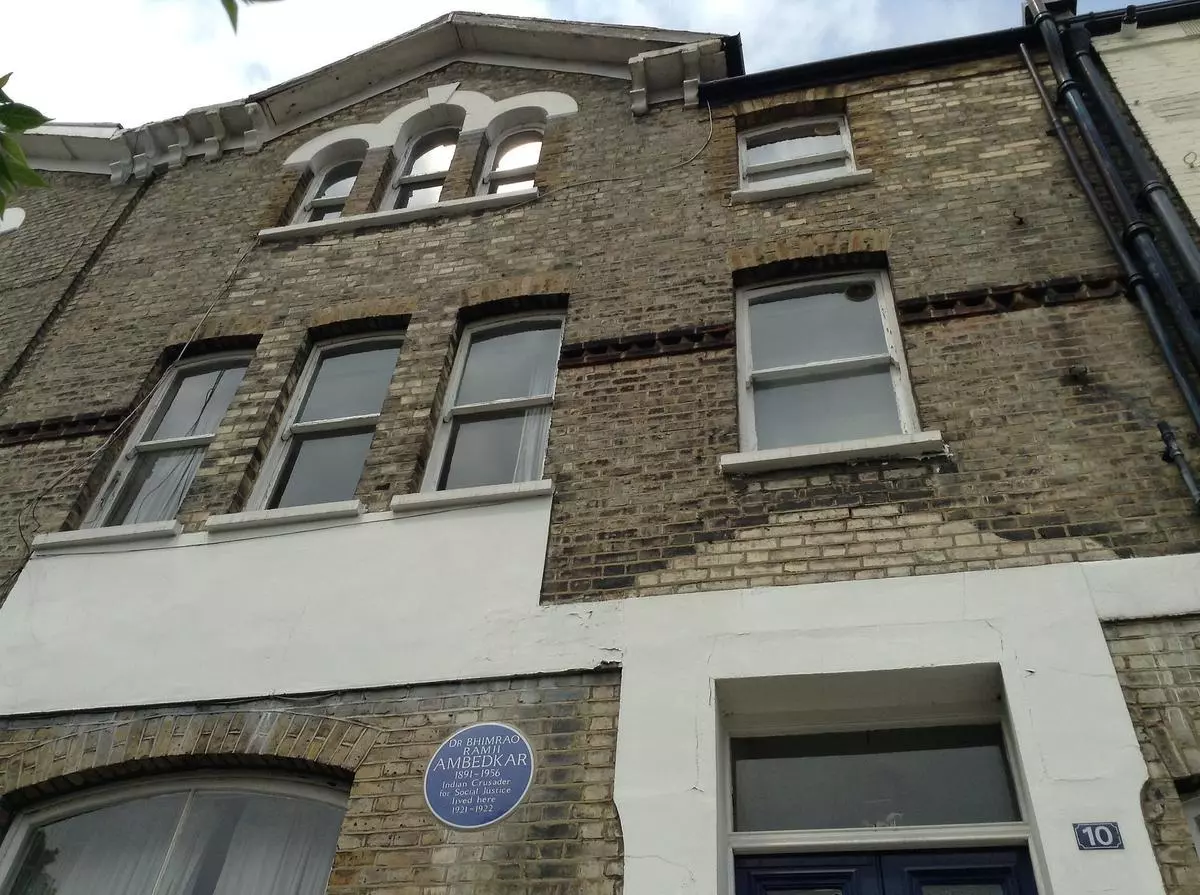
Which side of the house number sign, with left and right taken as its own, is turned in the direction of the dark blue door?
right

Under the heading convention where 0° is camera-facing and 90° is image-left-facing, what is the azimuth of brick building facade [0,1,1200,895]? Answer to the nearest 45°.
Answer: approximately 0°

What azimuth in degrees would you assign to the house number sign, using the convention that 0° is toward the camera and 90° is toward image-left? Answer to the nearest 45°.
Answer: approximately 0°
